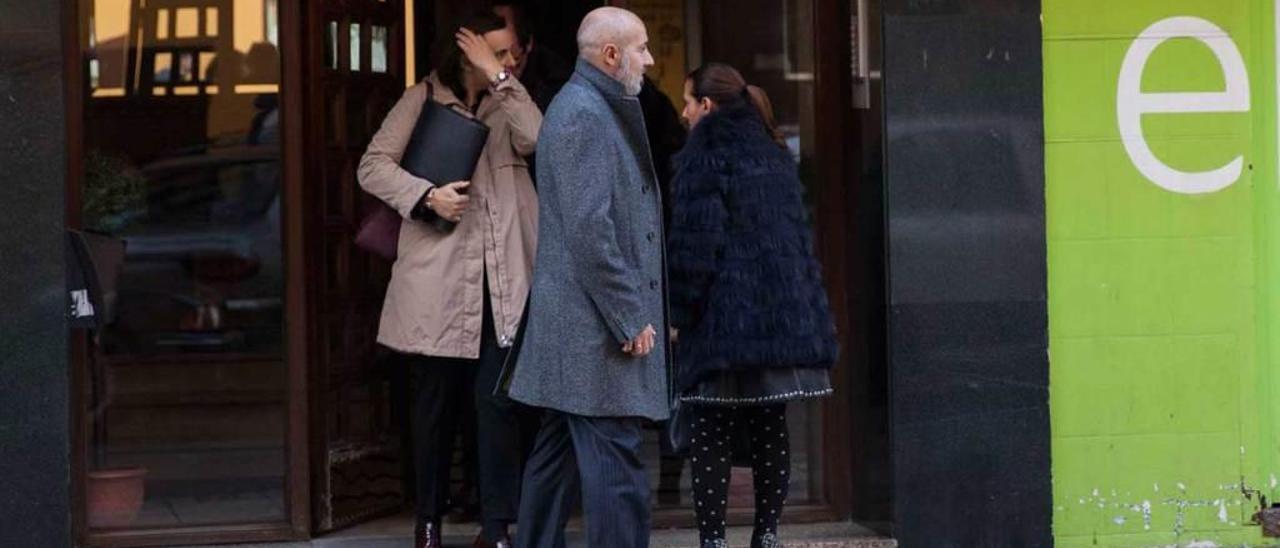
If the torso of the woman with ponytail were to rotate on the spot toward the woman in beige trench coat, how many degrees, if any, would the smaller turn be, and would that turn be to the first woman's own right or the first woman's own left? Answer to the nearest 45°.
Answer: approximately 45° to the first woman's own left

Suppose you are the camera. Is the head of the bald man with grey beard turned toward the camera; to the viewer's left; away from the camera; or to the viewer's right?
to the viewer's right

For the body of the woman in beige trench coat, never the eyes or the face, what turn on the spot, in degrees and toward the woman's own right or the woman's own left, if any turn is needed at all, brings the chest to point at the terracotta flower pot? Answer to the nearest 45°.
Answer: approximately 135° to the woman's own right

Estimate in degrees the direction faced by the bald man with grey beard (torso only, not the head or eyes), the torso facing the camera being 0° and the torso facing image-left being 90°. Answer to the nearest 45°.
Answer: approximately 270°

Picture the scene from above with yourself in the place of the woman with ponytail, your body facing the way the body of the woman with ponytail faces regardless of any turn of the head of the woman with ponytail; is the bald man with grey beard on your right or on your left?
on your left

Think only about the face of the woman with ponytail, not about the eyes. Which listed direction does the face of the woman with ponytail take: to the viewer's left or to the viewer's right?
to the viewer's left

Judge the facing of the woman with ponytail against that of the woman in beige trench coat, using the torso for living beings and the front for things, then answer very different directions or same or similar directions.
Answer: very different directions
